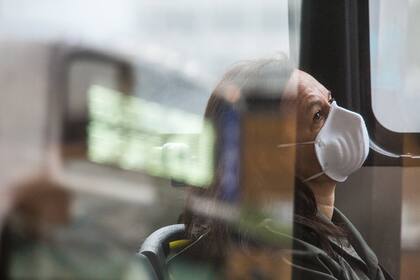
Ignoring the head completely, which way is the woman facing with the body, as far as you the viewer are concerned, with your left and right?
facing to the right of the viewer
